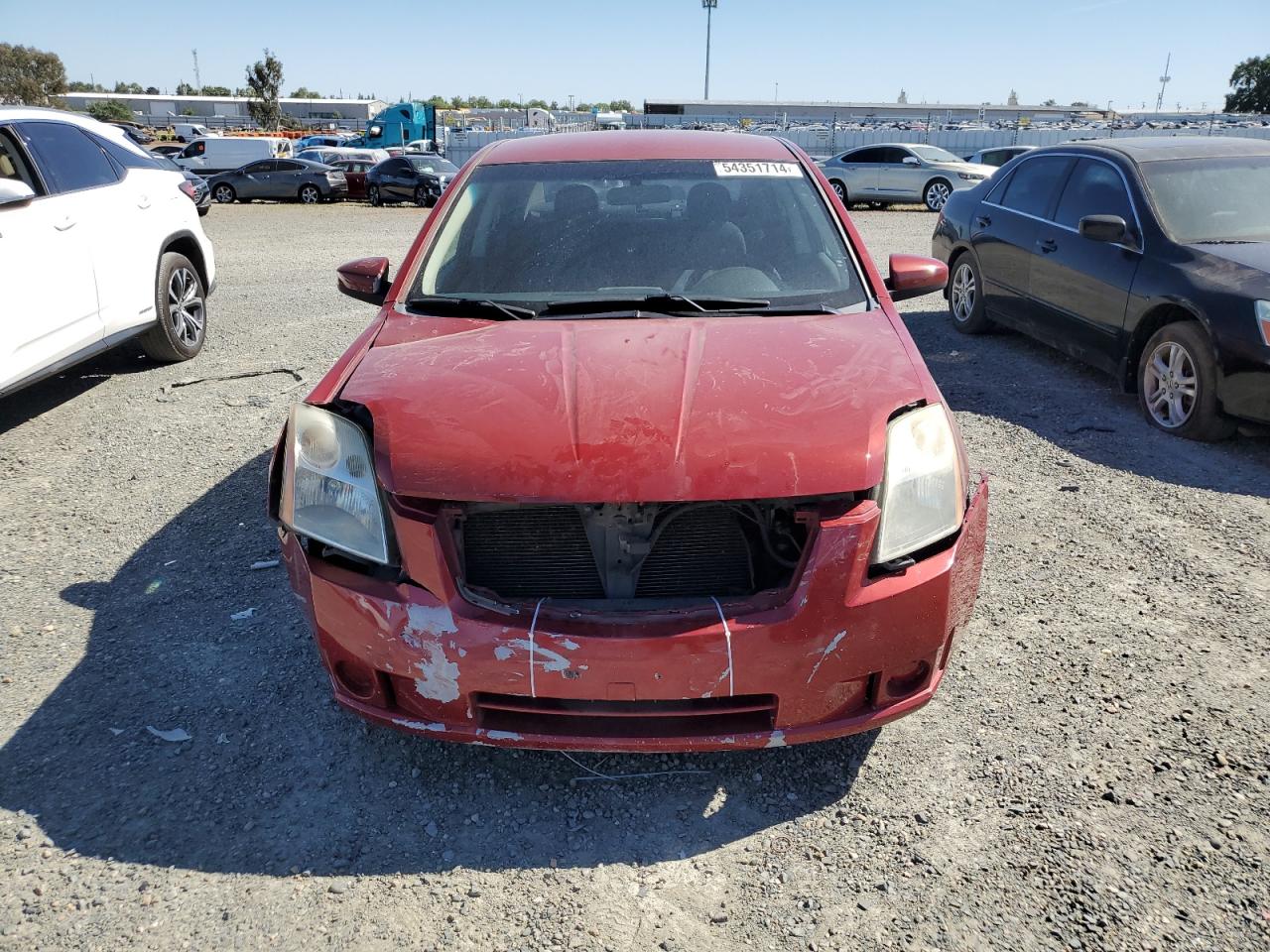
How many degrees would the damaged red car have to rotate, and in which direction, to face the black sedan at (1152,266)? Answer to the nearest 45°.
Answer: approximately 135° to its left

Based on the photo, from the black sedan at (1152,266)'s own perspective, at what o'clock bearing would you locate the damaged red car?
The damaged red car is roughly at 2 o'clock from the black sedan.

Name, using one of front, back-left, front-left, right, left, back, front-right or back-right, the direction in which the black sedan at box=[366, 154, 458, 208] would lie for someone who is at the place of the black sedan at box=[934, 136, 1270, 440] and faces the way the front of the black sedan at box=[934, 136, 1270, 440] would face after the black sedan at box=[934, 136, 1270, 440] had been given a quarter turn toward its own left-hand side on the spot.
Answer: left

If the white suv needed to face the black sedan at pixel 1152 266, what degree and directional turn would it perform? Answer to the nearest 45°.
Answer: approximately 90° to its left

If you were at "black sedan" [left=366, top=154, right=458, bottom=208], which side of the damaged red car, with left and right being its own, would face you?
back

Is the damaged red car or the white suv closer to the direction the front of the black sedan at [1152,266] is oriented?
the damaged red car

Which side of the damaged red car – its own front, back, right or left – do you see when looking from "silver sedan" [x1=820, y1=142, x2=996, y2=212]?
back

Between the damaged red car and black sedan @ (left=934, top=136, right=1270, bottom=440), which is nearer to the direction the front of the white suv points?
the damaged red car

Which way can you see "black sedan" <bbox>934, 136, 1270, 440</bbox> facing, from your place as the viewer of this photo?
facing the viewer and to the right of the viewer

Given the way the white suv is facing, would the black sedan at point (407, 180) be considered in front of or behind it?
behind

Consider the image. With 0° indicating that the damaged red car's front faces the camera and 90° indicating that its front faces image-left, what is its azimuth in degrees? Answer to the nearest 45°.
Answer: approximately 0°

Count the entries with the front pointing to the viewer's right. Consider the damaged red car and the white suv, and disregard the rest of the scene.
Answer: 0
